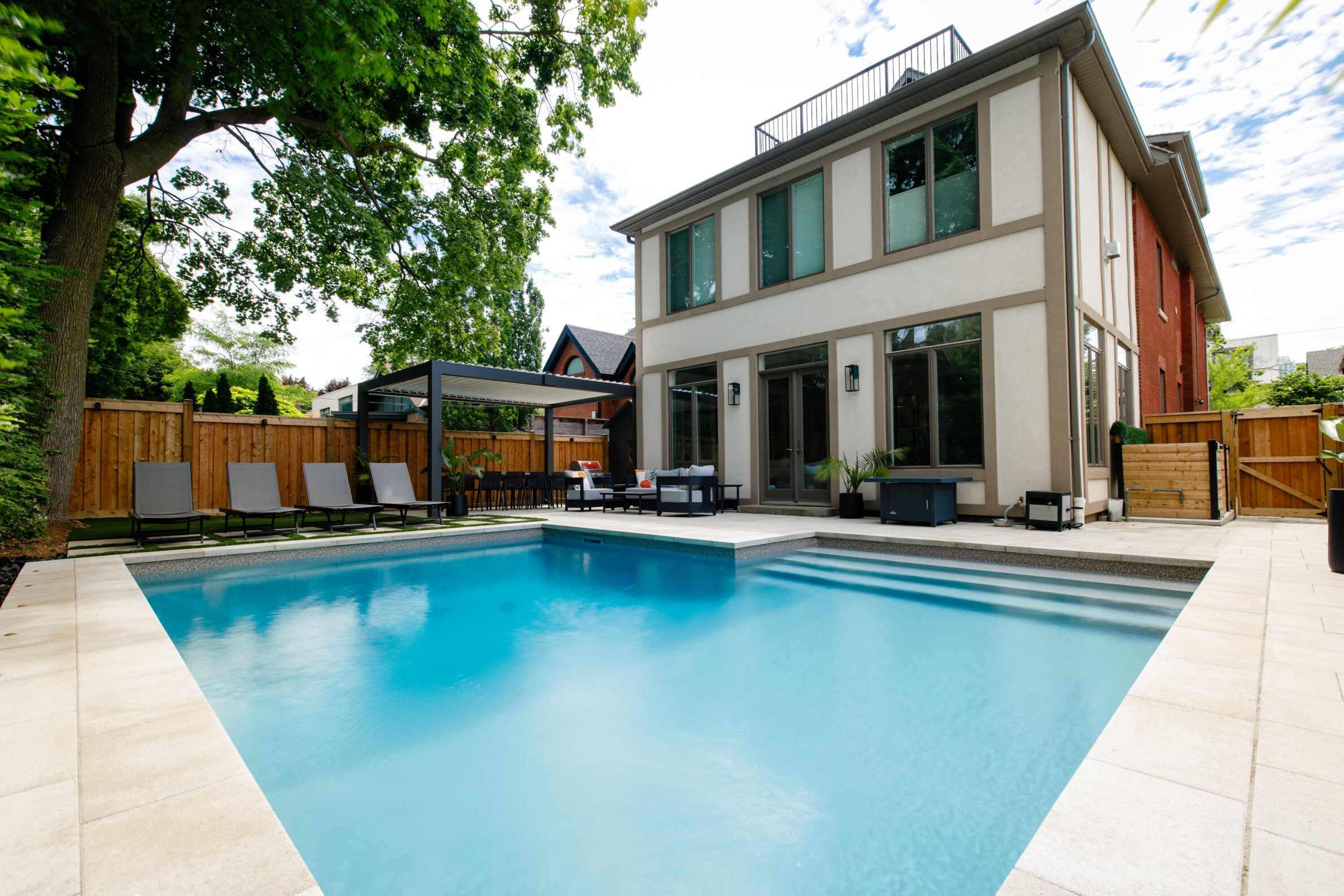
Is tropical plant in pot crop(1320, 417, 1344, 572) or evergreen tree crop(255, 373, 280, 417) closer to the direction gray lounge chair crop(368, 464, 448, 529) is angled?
the tropical plant in pot

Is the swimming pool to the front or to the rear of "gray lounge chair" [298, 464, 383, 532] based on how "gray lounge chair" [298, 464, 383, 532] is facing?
to the front

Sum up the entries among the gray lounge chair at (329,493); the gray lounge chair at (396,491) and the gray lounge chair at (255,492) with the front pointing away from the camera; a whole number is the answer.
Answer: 0

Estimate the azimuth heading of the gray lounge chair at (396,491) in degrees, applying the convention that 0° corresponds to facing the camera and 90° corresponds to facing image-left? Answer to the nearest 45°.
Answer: approximately 315°

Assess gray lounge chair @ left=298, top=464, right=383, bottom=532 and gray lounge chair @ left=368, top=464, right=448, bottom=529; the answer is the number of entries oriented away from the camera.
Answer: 0

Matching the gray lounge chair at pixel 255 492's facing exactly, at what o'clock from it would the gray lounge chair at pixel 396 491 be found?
the gray lounge chair at pixel 396 491 is roughly at 10 o'clock from the gray lounge chair at pixel 255 492.

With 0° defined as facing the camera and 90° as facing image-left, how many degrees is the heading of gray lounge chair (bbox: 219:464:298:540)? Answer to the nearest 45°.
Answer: approximately 315°

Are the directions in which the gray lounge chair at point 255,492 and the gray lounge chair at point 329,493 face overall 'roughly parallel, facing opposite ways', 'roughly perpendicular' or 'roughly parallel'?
roughly parallel

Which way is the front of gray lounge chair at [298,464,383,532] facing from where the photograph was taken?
facing the viewer and to the right of the viewer

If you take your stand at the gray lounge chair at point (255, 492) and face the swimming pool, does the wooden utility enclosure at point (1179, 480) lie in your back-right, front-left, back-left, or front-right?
front-left

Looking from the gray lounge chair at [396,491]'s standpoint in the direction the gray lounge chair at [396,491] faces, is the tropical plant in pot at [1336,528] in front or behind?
in front

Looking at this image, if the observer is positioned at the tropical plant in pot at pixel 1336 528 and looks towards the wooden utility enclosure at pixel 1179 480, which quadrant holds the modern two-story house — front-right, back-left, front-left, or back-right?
front-left
